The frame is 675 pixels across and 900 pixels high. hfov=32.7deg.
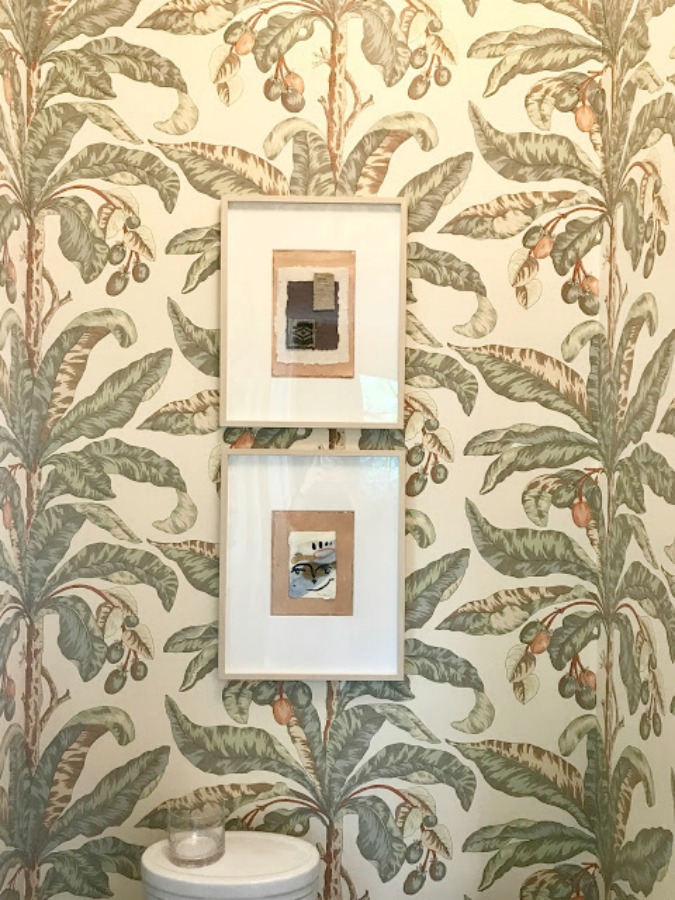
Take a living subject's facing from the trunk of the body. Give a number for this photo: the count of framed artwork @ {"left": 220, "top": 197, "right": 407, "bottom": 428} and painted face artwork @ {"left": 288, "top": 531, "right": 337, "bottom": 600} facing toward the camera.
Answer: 2

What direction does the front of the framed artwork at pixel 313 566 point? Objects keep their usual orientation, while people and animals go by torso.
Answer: toward the camera

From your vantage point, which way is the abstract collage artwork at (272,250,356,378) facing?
toward the camera

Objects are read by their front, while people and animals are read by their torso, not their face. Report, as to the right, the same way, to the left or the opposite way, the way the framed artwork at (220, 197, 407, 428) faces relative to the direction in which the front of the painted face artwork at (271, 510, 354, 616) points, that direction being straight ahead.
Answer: the same way

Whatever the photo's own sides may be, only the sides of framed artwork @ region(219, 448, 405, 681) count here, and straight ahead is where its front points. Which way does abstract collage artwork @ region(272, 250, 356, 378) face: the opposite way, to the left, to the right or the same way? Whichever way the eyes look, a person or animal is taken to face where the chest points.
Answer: the same way

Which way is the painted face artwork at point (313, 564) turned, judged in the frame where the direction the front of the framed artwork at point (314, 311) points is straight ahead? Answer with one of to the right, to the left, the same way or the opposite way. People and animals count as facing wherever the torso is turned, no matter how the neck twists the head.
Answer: the same way
